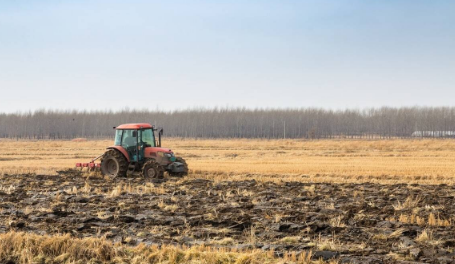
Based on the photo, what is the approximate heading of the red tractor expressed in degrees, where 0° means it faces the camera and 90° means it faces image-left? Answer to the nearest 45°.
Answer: approximately 315°
